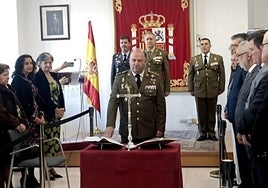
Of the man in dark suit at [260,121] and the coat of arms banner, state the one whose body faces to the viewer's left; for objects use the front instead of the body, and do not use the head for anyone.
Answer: the man in dark suit

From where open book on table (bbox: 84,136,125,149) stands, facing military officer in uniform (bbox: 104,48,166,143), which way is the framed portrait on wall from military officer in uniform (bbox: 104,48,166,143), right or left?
left

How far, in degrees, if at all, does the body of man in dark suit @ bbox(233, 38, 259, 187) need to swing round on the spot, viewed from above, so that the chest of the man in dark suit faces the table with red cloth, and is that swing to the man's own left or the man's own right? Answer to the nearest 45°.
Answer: approximately 45° to the man's own left

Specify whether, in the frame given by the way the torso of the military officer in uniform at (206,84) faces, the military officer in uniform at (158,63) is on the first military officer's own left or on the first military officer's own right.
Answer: on the first military officer's own right

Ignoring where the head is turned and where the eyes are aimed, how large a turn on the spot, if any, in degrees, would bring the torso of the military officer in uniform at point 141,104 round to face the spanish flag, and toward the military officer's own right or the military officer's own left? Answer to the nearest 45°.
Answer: approximately 180°

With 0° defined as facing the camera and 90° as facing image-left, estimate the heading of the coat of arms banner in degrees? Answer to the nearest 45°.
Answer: approximately 0°

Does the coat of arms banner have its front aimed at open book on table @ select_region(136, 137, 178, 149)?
yes

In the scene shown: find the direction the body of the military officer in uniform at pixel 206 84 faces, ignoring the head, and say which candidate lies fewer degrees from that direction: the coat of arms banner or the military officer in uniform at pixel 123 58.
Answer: the military officer in uniform

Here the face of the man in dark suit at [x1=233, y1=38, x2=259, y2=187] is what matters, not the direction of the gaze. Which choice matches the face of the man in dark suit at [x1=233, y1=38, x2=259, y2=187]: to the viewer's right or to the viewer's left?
to the viewer's left

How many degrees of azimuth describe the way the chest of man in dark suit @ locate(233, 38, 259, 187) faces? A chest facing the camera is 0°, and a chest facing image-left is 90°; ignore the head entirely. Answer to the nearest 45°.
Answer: approximately 90°
